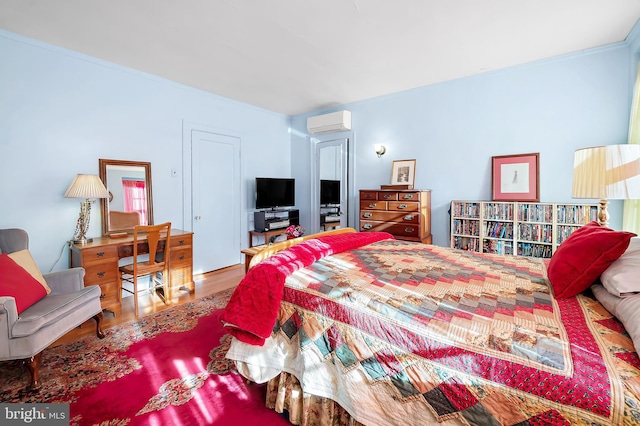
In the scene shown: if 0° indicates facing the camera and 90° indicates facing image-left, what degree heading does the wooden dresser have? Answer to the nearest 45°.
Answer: approximately 45°

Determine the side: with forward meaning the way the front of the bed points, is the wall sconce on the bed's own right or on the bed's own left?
on the bed's own right

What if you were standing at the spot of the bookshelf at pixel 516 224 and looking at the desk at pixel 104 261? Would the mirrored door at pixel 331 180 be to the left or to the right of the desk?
right

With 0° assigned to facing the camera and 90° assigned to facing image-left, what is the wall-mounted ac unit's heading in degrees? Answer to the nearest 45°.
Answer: approximately 45°

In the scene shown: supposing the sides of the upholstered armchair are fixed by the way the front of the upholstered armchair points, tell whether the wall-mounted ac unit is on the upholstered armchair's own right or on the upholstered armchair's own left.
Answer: on the upholstered armchair's own left

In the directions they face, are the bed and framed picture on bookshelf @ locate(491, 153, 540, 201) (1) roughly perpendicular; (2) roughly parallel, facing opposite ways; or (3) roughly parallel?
roughly perpendicular

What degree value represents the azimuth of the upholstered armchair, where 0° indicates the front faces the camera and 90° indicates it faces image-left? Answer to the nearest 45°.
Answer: approximately 315°

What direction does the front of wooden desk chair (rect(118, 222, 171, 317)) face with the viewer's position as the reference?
facing away from the viewer and to the left of the viewer

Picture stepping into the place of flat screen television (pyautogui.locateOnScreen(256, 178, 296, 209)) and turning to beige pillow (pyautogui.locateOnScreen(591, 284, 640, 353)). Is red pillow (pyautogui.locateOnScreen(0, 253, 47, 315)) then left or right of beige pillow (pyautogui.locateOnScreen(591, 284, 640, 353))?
right

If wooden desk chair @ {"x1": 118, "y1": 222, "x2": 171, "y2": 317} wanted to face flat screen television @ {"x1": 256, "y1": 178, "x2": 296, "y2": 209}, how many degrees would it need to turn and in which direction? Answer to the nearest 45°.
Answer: approximately 90° to its right

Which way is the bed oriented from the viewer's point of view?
to the viewer's left

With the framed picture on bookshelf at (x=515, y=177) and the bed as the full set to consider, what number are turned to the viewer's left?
1

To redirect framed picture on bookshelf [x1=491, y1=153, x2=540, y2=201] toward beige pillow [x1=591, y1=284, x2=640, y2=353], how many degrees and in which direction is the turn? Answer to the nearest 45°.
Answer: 0° — it already faces it
